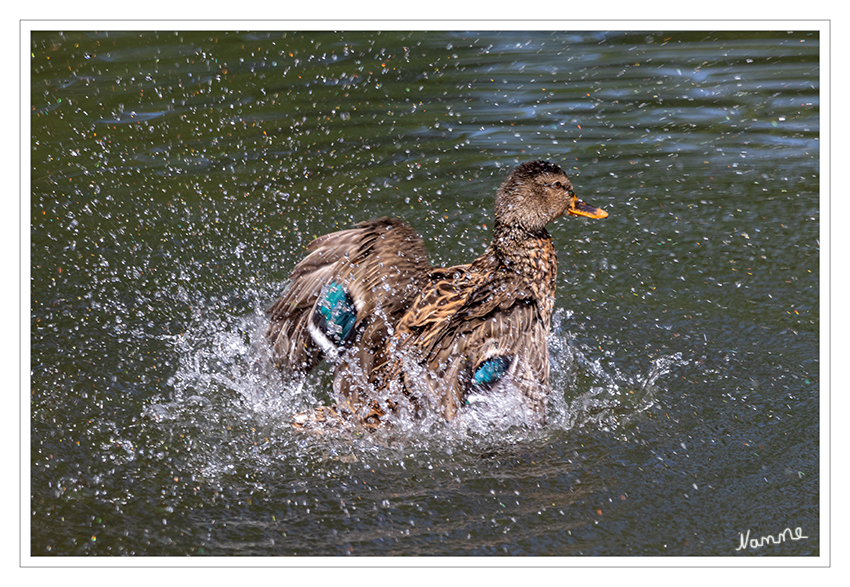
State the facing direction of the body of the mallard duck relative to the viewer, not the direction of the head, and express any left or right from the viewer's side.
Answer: facing away from the viewer and to the right of the viewer
